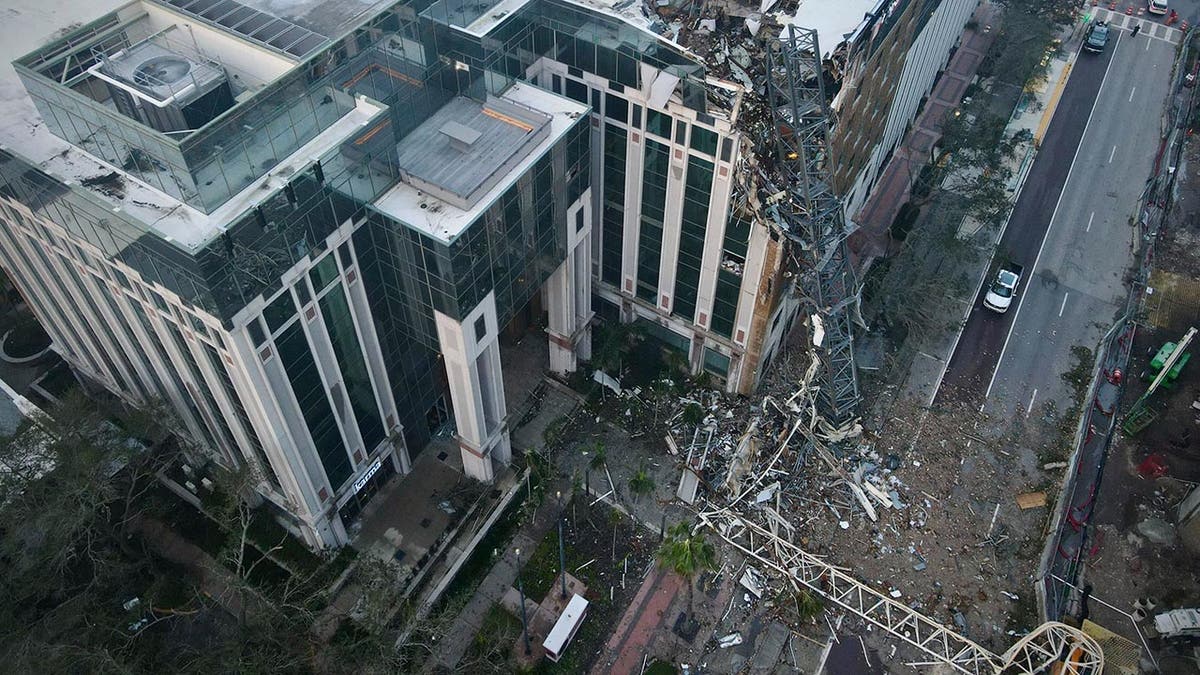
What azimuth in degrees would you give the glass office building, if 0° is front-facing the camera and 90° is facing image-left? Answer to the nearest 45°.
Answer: approximately 315°
